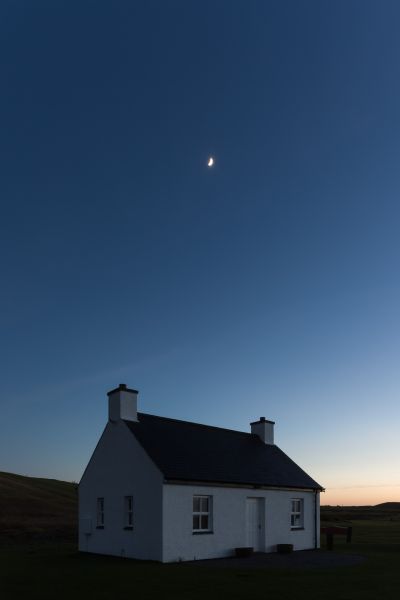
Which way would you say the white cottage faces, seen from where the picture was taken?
facing the viewer and to the right of the viewer
